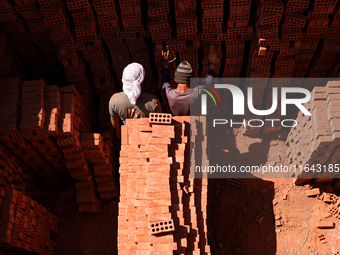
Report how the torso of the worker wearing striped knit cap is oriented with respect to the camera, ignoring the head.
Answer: away from the camera

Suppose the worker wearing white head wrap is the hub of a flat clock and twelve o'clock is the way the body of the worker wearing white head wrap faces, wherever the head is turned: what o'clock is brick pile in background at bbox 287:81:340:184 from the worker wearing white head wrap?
The brick pile in background is roughly at 3 o'clock from the worker wearing white head wrap.

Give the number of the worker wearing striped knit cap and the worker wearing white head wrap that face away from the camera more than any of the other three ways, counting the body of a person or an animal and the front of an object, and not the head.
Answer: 2

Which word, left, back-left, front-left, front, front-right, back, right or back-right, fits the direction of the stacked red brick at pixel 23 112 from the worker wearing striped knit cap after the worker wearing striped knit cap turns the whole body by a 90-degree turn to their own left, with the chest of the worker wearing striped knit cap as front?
front

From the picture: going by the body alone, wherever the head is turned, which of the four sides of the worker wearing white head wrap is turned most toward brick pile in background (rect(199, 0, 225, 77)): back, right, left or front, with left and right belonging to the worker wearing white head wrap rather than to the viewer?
front

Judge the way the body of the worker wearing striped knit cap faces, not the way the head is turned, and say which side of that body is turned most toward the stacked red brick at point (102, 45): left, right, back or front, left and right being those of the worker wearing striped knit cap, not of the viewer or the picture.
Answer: left

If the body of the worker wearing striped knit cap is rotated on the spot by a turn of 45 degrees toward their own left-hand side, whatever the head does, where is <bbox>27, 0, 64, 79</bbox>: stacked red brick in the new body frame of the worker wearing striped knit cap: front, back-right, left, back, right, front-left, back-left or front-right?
front-left

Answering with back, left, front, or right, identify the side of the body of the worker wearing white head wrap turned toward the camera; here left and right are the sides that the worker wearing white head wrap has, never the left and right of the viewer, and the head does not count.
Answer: back

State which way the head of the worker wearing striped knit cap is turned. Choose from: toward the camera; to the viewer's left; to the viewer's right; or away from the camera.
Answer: away from the camera

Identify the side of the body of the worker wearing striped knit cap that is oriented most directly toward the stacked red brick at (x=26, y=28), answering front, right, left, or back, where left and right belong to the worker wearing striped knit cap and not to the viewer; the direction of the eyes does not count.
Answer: left

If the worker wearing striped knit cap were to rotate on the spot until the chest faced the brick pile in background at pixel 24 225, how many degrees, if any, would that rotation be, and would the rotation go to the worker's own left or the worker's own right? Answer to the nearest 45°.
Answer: approximately 90° to the worker's own left
